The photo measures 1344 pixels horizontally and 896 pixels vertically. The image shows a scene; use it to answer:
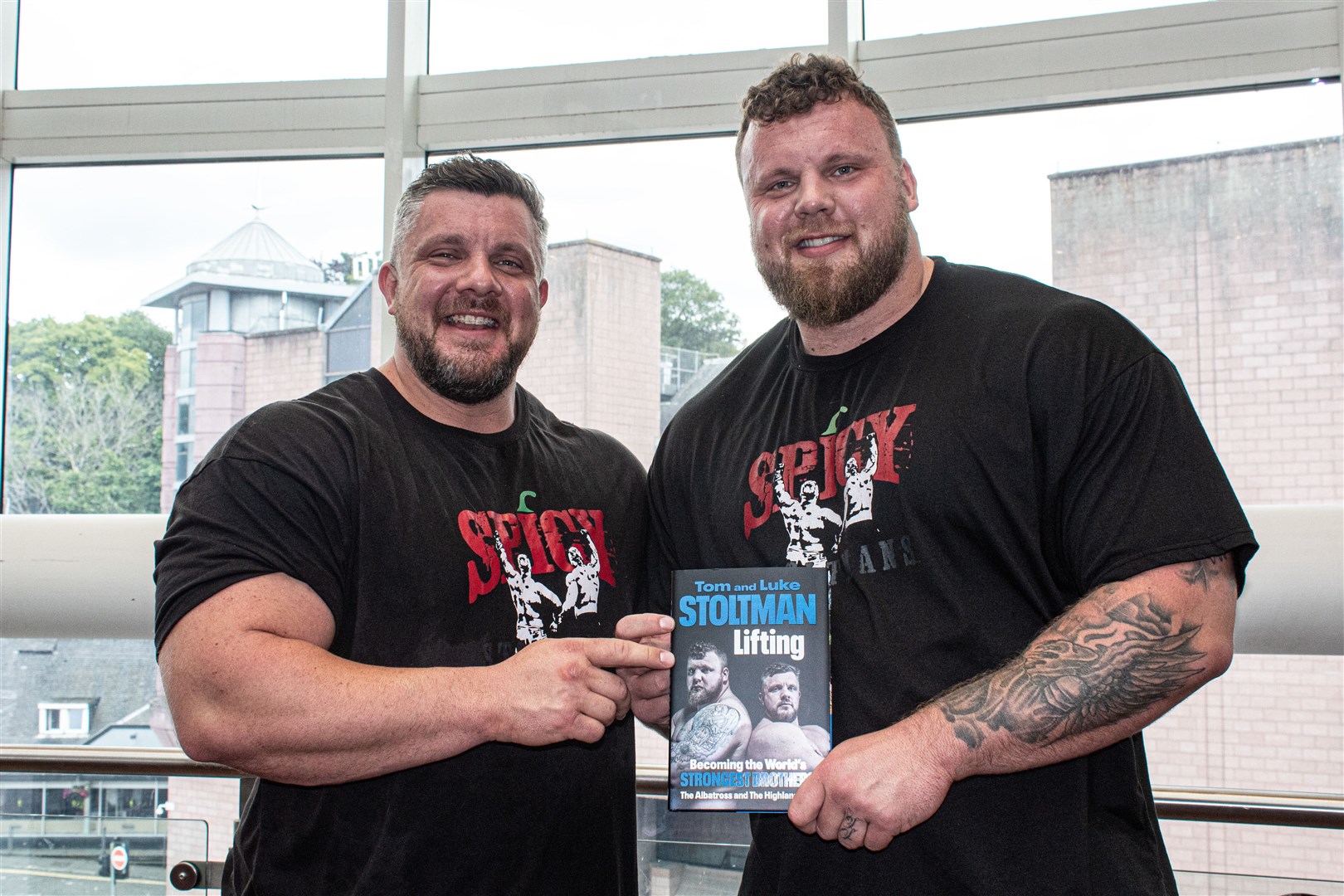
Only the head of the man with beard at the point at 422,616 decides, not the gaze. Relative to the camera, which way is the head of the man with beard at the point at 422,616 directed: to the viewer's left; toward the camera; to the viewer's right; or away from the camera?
toward the camera

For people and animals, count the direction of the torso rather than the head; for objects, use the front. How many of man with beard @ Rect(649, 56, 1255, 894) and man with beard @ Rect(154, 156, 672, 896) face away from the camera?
0

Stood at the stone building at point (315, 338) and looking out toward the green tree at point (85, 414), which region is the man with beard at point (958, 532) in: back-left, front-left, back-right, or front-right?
back-left

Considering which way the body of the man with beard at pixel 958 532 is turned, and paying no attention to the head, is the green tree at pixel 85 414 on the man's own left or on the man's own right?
on the man's own right

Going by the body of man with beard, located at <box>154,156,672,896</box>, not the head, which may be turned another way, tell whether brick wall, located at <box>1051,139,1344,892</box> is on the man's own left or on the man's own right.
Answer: on the man's own left

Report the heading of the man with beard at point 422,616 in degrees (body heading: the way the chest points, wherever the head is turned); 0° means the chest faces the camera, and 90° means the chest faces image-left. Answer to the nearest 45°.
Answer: approximately 315°

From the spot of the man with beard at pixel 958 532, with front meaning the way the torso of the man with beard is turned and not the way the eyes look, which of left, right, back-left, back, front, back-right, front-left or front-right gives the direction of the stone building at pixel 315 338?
right

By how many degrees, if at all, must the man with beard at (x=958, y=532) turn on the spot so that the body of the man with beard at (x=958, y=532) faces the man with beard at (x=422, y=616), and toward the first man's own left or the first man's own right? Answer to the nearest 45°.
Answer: approximately 45° to the first man's own right

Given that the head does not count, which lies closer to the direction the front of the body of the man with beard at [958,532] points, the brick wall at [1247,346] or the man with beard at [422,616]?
the man with beard
